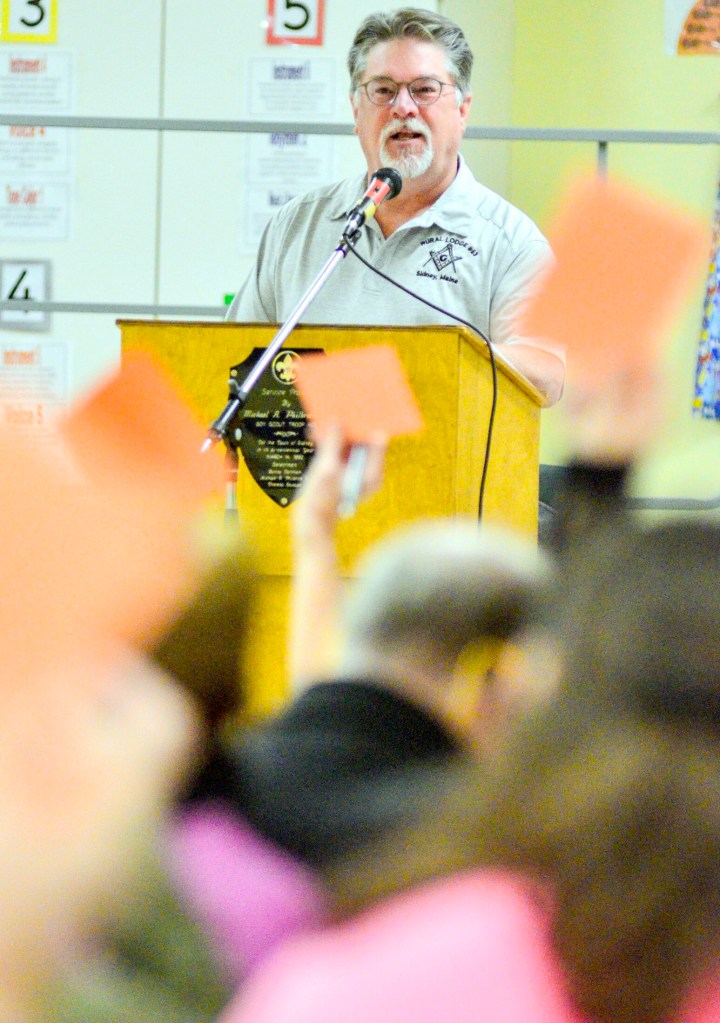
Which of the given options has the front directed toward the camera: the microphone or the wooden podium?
the wooden podium

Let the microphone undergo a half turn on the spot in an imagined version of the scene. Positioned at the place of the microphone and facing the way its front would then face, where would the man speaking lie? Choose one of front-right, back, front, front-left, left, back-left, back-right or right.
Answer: back-right

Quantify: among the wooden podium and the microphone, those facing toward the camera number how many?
1

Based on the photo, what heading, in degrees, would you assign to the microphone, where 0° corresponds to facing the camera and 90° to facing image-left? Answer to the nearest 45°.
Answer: approximately 225°

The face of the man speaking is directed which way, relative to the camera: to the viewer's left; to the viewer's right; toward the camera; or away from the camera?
toward the camera

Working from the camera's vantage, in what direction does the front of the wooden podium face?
facing the viewer

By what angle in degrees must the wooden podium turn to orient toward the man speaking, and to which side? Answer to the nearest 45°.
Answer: approximately 180°
